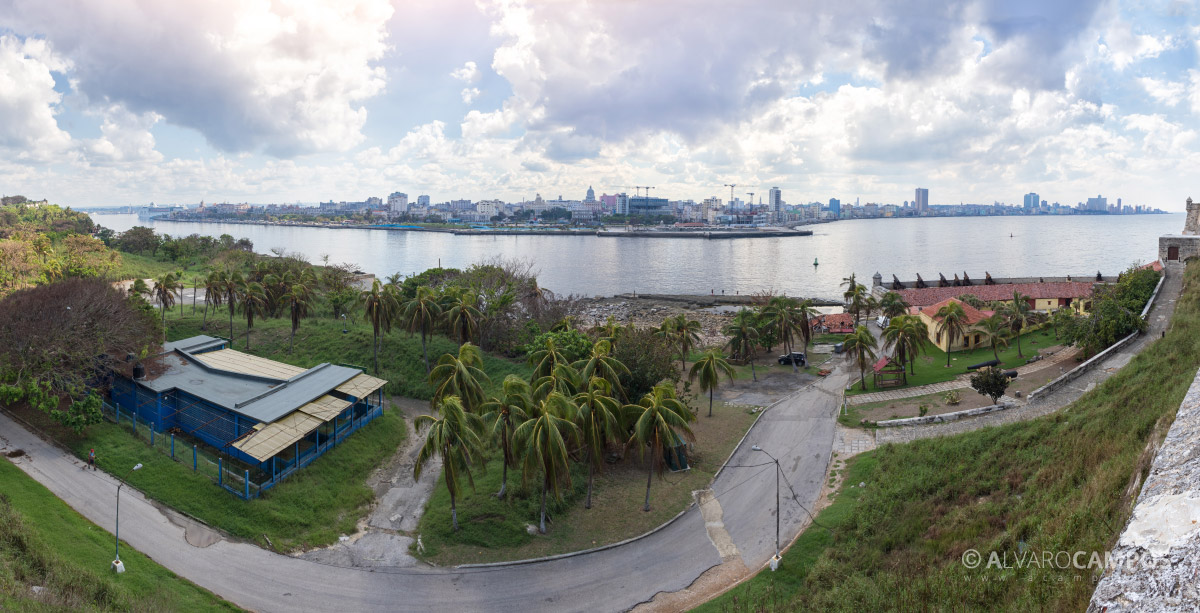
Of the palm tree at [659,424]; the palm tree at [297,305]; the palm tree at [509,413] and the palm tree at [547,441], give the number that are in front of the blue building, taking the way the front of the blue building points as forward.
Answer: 3

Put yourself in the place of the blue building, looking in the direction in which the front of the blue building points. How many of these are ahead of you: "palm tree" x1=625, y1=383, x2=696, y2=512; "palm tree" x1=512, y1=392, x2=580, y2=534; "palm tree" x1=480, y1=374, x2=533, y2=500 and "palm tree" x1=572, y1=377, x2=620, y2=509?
4

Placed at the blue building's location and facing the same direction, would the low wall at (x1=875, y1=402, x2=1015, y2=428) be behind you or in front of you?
in front

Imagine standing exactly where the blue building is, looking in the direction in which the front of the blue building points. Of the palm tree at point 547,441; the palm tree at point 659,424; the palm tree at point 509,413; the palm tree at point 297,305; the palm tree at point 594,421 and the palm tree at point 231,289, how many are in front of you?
4

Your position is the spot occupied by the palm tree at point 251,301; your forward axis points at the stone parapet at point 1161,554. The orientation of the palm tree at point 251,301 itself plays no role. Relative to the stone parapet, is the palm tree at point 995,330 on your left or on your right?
left

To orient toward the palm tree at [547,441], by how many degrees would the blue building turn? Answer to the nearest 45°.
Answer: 0° — it already faces it

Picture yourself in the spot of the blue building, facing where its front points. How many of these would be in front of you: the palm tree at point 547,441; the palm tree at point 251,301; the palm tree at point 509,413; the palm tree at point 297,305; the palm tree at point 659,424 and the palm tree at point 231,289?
3

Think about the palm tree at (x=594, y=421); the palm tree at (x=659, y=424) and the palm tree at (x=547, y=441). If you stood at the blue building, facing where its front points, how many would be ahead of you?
3

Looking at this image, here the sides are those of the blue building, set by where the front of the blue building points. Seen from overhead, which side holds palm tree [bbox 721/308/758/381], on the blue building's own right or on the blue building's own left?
on the blue building's own left

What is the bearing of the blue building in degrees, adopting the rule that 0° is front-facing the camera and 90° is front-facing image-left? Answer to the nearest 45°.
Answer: approximately 315°
